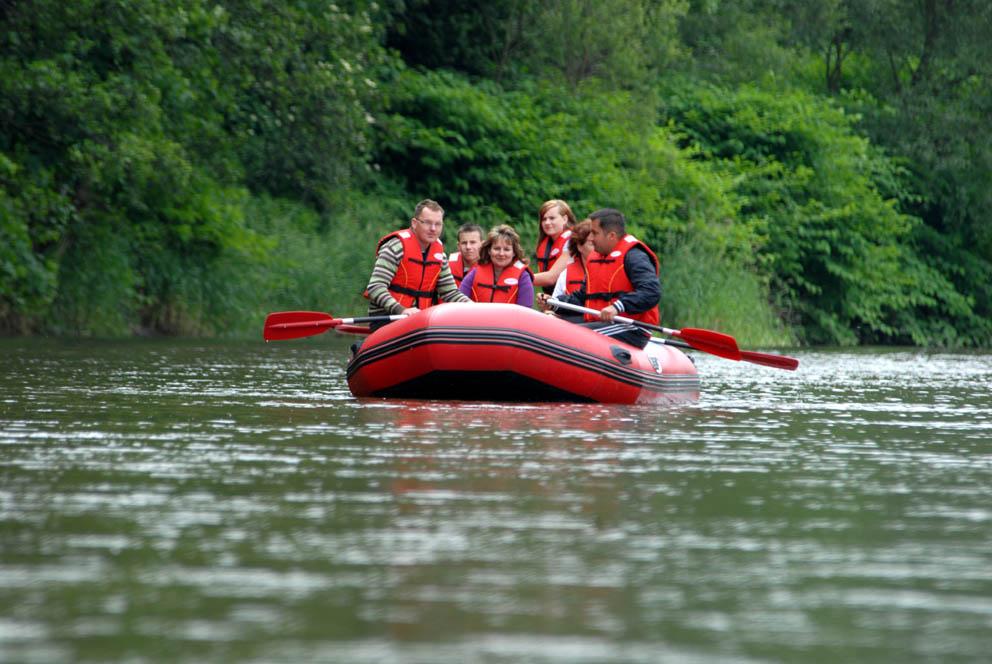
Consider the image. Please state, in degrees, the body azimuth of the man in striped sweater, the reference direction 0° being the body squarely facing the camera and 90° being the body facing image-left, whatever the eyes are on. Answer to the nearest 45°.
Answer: approximately 315°

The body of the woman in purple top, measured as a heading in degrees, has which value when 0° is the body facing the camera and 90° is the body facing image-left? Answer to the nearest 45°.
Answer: approximately 0°

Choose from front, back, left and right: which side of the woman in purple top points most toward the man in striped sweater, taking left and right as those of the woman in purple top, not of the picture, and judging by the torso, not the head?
right

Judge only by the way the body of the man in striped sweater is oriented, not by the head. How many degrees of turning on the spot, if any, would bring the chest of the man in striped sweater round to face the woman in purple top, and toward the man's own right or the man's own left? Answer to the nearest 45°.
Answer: approximately 45° to the man's own left

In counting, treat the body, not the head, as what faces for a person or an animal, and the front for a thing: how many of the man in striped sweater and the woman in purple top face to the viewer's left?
0
